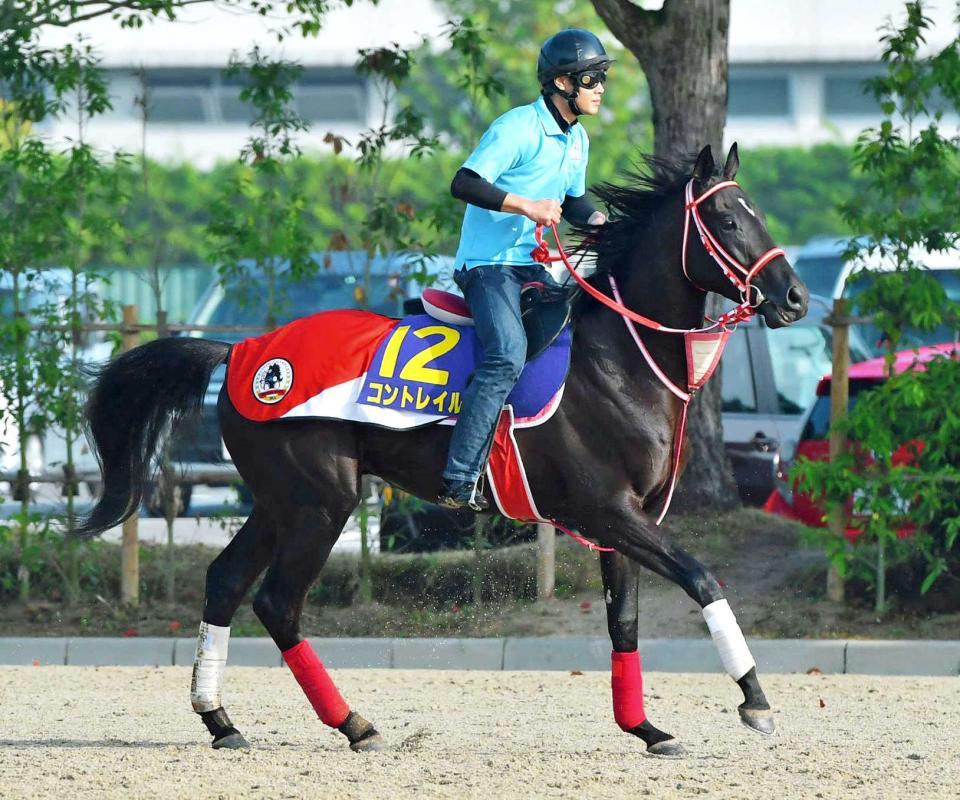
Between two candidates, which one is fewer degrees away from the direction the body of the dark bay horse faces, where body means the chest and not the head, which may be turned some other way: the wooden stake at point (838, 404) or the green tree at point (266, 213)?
the wooden stake

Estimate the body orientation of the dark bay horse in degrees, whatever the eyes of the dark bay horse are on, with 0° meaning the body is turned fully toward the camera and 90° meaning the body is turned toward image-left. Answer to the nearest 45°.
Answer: approximately 270°

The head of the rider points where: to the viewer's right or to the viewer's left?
to the viewer's right
